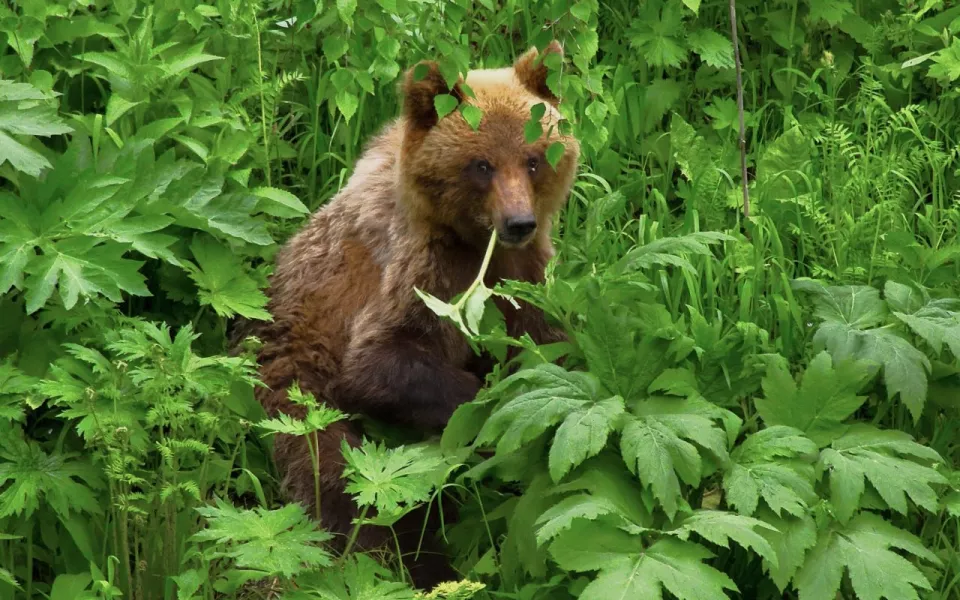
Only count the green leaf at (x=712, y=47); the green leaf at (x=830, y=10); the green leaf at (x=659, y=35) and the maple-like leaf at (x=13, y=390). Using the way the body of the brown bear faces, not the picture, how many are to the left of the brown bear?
3

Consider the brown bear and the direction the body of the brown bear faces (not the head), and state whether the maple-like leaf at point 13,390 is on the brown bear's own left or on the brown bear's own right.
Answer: on the brown bear's own right

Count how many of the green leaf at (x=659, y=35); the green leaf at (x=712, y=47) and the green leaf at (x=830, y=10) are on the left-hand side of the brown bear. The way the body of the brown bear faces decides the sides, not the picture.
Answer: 3

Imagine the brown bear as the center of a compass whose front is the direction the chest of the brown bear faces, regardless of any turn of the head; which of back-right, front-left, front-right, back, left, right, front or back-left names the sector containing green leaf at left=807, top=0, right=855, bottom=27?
left

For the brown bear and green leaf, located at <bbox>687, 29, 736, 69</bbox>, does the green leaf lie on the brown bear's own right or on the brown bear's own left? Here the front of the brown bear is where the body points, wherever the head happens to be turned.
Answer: on the brown bear's own left

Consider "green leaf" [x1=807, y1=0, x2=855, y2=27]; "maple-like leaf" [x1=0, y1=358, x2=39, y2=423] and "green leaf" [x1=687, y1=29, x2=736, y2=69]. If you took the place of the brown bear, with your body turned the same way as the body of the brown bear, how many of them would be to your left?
2

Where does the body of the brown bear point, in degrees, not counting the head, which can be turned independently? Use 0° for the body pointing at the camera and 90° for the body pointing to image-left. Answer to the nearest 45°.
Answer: approximately 315°

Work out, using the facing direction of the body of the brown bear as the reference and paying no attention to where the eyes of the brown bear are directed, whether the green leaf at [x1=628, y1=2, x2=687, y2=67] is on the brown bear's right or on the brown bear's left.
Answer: on the brown bear's left
